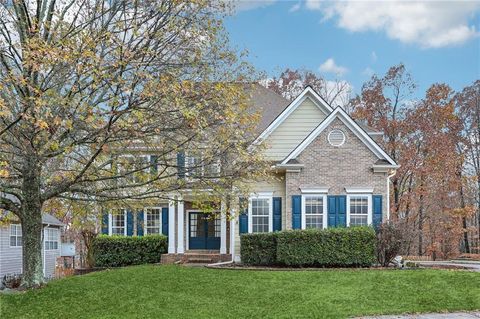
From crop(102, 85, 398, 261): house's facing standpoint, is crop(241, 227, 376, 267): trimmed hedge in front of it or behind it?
in front

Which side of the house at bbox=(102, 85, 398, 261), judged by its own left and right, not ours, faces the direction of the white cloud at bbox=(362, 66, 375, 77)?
back

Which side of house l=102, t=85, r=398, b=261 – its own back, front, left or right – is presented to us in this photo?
front
